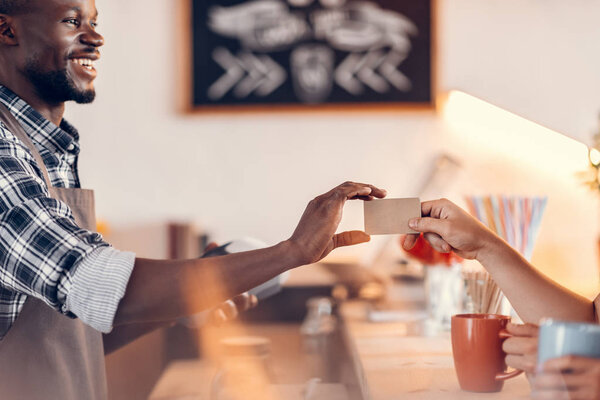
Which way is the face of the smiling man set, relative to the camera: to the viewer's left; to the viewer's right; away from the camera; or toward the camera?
to the viewer's right

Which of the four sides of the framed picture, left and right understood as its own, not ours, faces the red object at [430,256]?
front

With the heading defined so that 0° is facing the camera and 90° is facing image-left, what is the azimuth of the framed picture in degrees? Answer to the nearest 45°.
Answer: approximately 0°

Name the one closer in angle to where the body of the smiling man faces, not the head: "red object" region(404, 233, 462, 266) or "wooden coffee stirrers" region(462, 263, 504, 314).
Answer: the wooden coffee stirrers

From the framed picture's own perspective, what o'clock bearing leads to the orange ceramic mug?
The orange ceramic mug is roughly at 12 o'clock from the framed picture.

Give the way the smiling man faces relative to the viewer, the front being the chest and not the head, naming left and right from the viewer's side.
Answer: facing to the right of the viewer

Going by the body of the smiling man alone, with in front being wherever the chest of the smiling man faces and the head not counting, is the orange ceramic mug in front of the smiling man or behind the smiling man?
in front

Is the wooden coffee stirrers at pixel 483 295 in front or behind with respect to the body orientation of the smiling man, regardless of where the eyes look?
in front

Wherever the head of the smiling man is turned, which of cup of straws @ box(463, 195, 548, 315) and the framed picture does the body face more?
the cup of straws

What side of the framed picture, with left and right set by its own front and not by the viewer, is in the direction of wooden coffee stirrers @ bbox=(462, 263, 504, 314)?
front

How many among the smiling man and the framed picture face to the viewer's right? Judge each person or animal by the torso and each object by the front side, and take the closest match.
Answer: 1

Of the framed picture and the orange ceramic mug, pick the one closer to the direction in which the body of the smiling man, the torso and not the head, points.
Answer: the orange ceramic mug

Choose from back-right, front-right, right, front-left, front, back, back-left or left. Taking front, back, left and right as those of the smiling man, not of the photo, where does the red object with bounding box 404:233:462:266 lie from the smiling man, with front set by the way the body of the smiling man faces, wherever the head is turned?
front-left

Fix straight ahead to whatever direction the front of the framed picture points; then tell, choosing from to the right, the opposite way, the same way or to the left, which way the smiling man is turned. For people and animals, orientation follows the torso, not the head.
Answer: to the left
